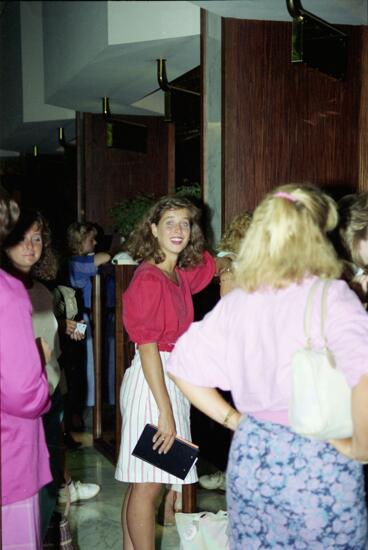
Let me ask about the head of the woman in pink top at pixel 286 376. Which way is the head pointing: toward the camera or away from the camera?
away from the camera

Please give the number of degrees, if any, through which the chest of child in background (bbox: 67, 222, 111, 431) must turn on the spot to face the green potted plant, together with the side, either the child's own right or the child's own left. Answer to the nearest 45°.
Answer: approximately 45° to the child's own left

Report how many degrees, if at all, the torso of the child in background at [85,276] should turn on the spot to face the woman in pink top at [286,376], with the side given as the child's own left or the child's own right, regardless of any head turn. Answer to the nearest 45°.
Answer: approximately 90° to the child's own right

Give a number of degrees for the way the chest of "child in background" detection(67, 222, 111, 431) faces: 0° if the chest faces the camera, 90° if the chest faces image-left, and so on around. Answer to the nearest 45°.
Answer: approximately 270°

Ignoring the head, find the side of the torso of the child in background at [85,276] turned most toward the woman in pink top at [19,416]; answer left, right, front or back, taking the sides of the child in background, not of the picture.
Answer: right
